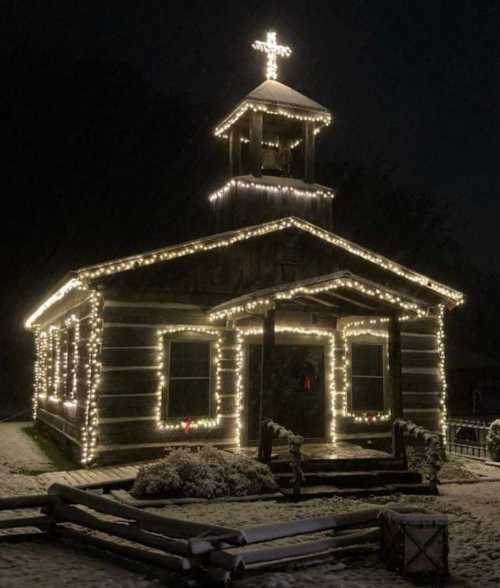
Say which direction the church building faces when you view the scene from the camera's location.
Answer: facing the viewer and to the right of the viewer

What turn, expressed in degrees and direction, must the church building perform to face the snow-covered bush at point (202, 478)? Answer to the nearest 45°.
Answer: approximately 45° to its right

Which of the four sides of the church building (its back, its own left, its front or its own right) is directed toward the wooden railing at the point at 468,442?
left

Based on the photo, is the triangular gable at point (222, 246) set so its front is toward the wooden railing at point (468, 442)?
no

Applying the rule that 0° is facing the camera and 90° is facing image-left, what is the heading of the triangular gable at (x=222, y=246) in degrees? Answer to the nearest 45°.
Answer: approximately 315°

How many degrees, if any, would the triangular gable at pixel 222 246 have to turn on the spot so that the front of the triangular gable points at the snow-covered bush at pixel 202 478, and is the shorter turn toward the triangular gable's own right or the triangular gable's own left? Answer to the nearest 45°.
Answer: approximately 45° to the triangular gable's own right

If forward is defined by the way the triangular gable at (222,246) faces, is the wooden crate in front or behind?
in front
